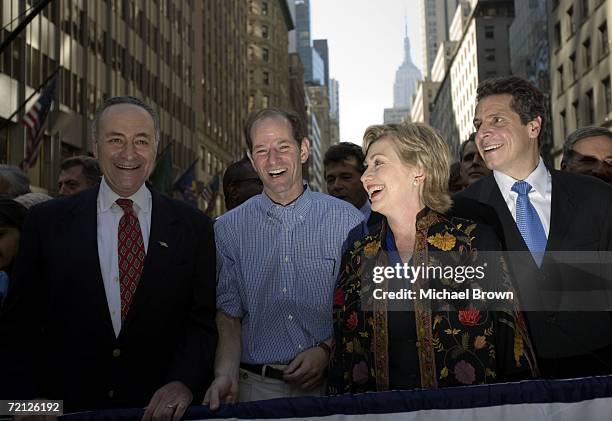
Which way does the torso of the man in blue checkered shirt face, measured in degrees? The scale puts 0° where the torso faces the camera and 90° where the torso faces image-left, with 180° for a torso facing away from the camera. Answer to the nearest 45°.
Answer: approximately 0°

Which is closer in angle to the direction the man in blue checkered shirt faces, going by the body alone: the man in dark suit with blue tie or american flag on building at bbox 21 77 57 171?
the man in dark suit with blue tie

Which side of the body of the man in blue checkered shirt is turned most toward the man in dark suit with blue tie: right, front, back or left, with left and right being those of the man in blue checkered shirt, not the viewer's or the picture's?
left

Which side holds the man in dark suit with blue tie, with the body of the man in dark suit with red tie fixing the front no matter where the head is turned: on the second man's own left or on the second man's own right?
on the second man's own left

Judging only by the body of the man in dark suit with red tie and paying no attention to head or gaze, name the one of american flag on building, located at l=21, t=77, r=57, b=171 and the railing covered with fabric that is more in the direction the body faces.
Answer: the railing covered with fabric

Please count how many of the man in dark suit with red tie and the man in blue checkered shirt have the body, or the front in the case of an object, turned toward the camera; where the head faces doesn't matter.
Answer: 2

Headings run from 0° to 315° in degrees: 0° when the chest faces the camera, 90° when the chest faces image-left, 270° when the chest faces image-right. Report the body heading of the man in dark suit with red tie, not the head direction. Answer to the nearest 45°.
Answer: approximately 0°
